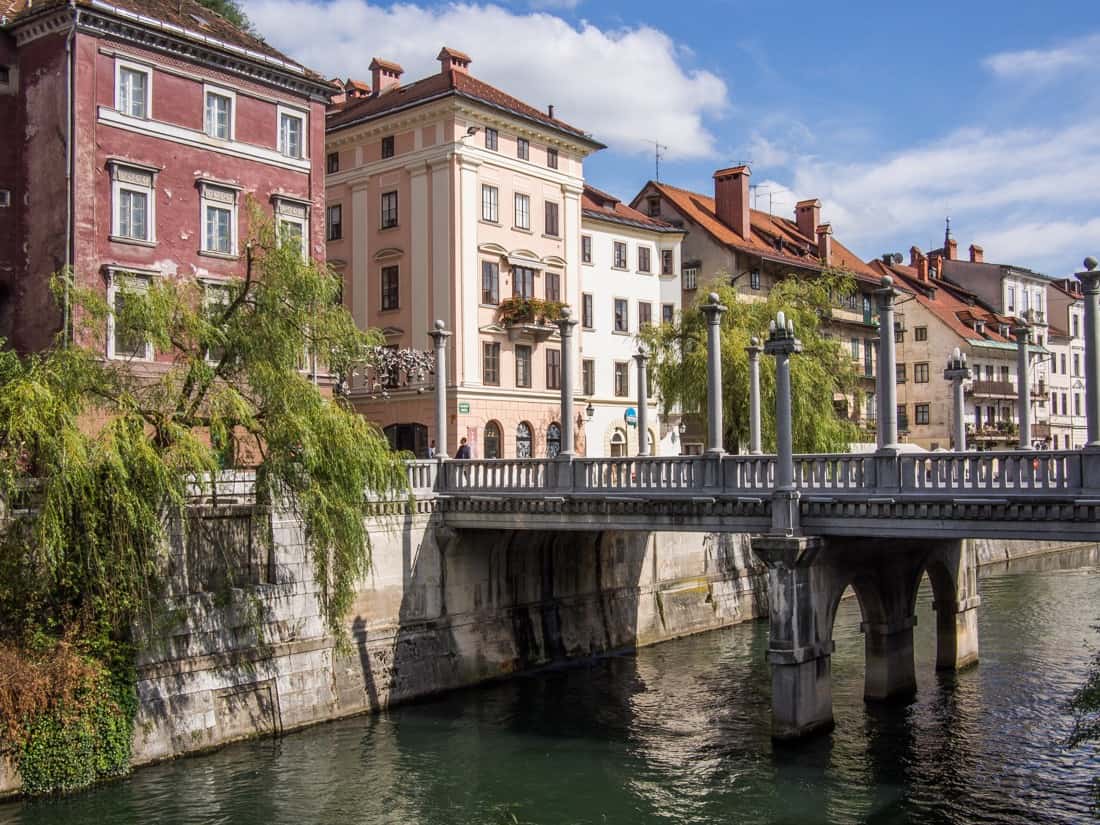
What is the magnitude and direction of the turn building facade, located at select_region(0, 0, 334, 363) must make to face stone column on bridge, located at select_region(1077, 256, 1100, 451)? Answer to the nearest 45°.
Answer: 0° — it already faces it

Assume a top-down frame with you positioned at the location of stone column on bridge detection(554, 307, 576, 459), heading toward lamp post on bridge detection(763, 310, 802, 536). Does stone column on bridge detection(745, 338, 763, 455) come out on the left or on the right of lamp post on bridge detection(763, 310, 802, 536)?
left

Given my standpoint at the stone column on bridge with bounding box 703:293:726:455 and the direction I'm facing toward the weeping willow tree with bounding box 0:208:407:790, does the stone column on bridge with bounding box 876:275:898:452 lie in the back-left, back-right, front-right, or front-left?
back-left

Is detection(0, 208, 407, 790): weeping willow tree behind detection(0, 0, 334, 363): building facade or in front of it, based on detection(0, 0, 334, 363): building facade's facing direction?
in front

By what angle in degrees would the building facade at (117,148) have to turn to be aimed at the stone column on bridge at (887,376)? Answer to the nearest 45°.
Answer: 0° — it already faces it

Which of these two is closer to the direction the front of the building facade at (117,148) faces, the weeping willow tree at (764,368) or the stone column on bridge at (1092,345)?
the stone column on bridge

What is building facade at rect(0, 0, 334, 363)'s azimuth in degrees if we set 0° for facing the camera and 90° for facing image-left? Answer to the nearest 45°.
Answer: approximately 315°

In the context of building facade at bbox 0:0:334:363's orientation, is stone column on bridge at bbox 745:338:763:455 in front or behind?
in front
